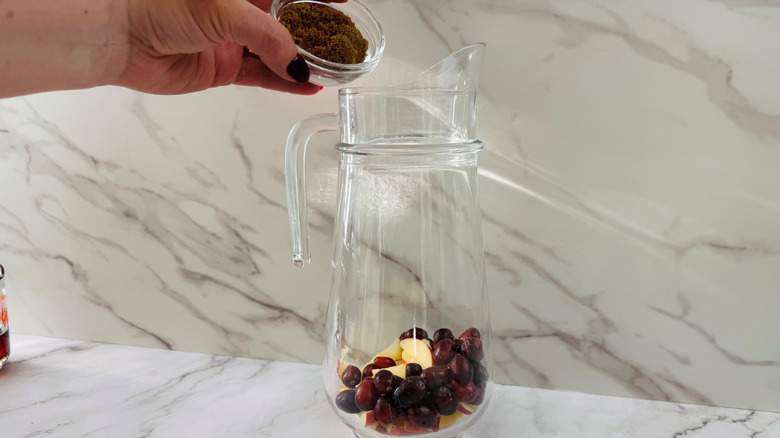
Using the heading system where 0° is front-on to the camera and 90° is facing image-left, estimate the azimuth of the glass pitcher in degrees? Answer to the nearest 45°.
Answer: approximately 270°
